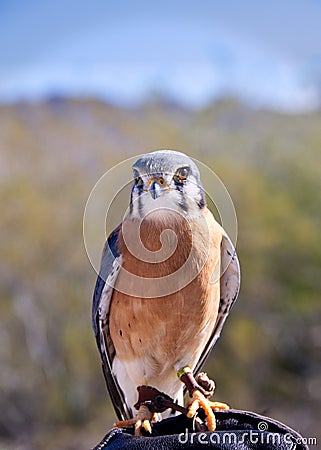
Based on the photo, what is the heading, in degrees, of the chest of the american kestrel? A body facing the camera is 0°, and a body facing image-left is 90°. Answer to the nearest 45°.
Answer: approximately 0°
